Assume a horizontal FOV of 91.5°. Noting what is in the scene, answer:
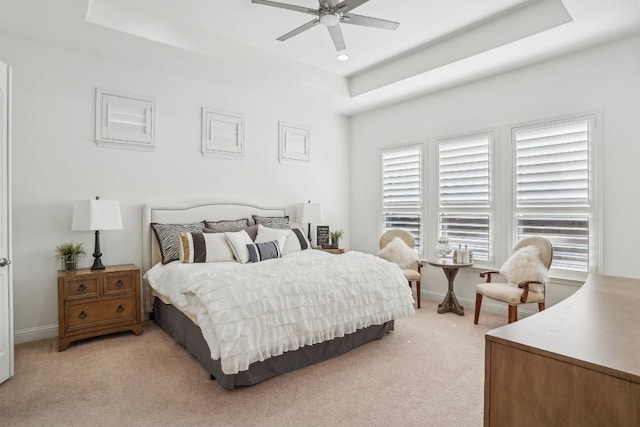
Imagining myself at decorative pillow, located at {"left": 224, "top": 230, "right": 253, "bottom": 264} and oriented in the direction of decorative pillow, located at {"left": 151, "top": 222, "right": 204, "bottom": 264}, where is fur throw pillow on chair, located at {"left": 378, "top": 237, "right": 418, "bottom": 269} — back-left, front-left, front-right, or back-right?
back-right

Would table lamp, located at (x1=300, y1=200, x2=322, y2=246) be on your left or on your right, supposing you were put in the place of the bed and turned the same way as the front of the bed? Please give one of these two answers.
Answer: on your left

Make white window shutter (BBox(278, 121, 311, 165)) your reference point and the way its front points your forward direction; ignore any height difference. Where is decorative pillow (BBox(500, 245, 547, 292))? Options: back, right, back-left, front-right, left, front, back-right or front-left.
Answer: front

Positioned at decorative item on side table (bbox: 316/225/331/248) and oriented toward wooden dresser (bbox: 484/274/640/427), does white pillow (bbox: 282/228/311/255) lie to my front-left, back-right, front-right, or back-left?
front-right

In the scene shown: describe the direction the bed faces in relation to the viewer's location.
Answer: facing the viewer and to the right of the viewer

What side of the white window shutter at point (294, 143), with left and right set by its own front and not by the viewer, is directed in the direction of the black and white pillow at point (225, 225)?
right

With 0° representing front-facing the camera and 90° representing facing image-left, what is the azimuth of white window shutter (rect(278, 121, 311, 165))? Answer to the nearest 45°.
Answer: approximately 315°

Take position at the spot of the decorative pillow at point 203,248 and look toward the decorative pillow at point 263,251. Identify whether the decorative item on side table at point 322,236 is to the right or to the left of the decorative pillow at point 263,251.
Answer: left

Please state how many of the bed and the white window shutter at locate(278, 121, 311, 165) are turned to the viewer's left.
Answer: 0
